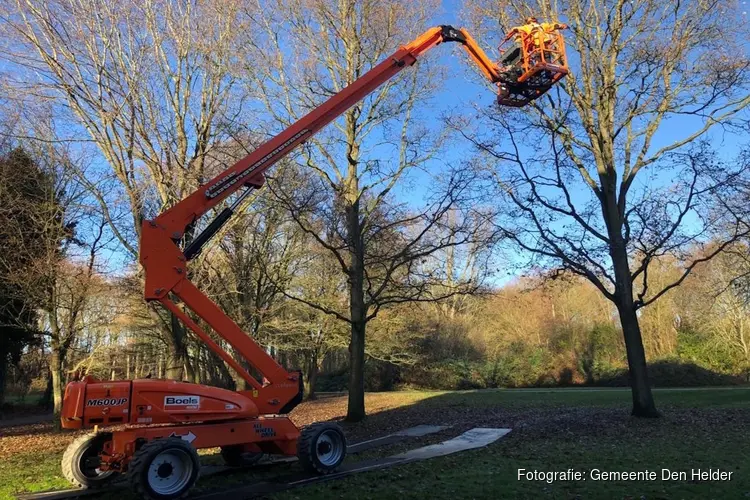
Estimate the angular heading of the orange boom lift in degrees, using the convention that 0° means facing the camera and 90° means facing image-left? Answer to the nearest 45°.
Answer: approximately 225°
